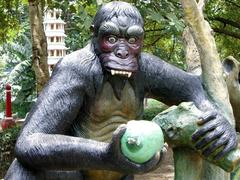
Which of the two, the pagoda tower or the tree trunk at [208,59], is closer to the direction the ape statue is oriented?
the tree trunk

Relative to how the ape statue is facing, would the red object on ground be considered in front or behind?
behind

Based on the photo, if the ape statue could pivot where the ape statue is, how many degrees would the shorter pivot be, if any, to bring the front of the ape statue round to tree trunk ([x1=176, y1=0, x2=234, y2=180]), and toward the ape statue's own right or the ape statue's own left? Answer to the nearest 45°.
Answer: approximately 90° to the ape statue's own left

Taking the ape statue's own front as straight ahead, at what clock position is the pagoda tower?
The pagoda tower is roughly at 5 o'clock from the ape statue.

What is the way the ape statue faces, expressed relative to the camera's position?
facing the viewer and to the right of the viewer

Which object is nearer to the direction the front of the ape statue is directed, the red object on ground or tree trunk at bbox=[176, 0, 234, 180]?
the tree trunk
